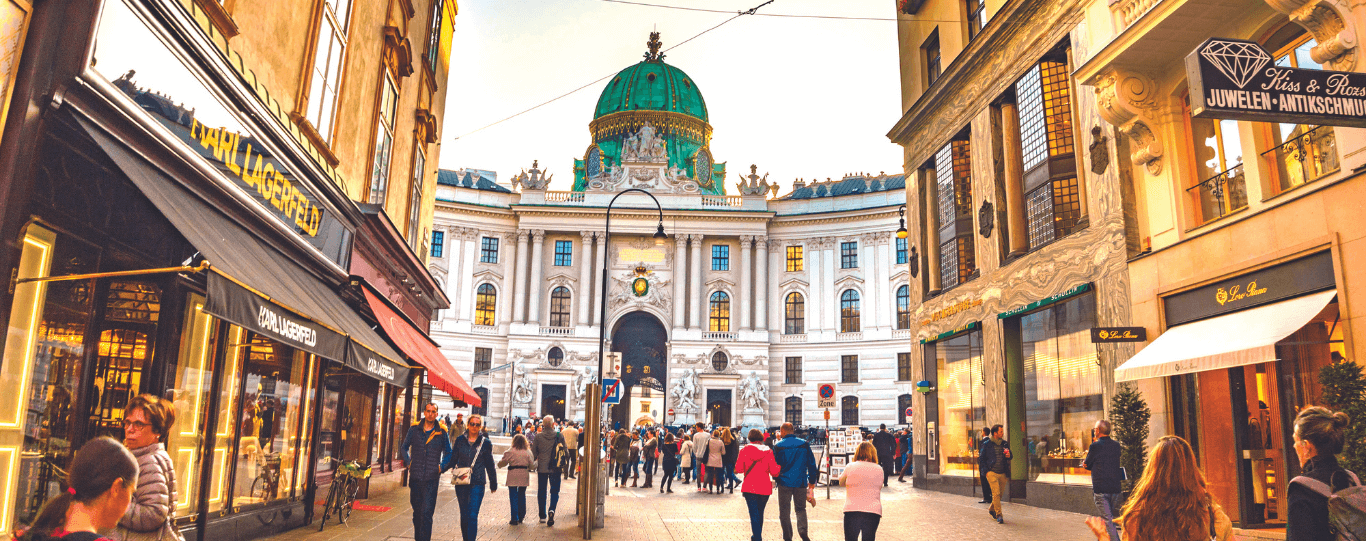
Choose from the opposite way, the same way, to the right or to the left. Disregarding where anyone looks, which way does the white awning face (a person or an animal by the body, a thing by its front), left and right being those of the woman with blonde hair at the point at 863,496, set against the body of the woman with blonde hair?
to the left

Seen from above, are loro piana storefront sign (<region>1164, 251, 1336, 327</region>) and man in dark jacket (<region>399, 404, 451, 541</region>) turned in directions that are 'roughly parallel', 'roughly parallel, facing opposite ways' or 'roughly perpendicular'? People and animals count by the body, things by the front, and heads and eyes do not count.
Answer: roughly perpendicular

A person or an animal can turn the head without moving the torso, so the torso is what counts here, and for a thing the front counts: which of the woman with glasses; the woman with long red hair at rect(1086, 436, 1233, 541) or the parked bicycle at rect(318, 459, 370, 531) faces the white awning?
the woman with long red hair

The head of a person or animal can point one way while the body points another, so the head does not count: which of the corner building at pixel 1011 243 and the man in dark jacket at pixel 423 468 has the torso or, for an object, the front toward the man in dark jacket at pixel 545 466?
the corner building

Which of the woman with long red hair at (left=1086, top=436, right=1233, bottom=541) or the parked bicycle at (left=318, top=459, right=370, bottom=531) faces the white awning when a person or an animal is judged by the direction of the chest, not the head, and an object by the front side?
the woman with long red hair

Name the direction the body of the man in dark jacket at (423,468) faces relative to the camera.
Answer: toward the camera

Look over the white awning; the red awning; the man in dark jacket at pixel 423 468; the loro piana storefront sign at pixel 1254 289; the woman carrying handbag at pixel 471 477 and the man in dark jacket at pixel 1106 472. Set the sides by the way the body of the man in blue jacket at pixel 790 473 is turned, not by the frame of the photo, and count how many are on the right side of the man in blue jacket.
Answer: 3

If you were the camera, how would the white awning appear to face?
facing the viewer and to the left of the viewer

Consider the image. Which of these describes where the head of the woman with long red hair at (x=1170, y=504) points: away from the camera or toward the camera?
away from the camera

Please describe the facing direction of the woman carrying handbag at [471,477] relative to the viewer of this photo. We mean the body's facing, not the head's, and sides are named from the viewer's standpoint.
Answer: facing the viewer

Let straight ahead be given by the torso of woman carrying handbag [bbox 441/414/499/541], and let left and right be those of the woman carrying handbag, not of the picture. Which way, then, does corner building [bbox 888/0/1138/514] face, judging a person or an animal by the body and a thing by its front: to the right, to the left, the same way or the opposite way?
to the right

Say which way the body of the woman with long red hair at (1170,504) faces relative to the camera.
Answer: away from the camera

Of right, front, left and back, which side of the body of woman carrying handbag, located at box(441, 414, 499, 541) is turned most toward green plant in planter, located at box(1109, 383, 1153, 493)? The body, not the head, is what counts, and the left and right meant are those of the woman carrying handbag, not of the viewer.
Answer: left

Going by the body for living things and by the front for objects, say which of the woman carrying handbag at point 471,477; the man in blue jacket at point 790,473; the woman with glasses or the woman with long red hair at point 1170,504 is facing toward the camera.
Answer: the woman carrying handbag

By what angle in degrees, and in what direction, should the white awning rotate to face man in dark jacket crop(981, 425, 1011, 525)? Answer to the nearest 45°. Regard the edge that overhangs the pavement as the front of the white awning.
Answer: approximately 90° to its right

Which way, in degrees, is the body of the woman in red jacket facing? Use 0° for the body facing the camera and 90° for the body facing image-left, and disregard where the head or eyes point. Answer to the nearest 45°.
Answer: approximately 180°

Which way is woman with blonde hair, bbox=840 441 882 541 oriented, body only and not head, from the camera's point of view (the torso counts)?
away from the camera

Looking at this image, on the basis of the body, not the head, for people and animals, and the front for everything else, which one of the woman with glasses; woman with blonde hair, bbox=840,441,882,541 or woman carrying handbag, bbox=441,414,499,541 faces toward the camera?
the woman carrying handbag
